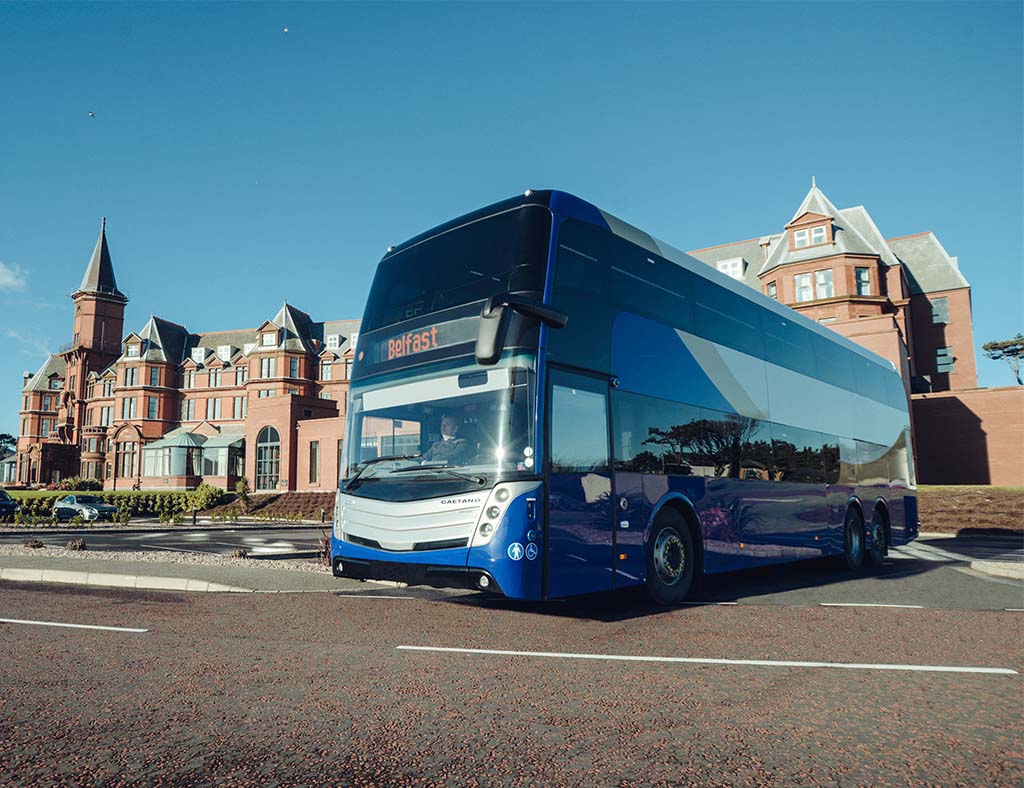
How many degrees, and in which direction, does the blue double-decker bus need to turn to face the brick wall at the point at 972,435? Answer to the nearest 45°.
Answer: approximately 180°

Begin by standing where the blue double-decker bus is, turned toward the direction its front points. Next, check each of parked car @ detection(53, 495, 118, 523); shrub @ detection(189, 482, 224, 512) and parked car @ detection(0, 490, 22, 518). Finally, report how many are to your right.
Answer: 3

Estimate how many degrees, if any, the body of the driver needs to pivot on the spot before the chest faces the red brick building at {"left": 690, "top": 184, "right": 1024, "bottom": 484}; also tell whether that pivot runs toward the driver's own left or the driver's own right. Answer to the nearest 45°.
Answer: approximately 180°

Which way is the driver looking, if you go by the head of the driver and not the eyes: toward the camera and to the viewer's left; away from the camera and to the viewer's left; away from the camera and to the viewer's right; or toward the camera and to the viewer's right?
toward the camera and to the viewer's left

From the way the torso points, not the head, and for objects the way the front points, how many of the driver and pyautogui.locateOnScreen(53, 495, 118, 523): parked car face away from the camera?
0

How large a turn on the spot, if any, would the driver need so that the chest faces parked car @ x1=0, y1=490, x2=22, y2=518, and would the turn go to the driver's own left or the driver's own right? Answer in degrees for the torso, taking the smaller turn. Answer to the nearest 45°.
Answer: approximately 90° to the driver's own right

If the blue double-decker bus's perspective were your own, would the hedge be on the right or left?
on its right

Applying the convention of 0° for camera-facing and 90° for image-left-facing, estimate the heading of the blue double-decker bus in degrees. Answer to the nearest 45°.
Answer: approximately 45°

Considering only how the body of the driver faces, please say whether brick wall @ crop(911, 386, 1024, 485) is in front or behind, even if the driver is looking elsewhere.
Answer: behind

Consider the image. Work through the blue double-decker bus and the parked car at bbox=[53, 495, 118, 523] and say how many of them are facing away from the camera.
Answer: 0

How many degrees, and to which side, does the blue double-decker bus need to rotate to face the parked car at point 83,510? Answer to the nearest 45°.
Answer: approximately 90° to its right
